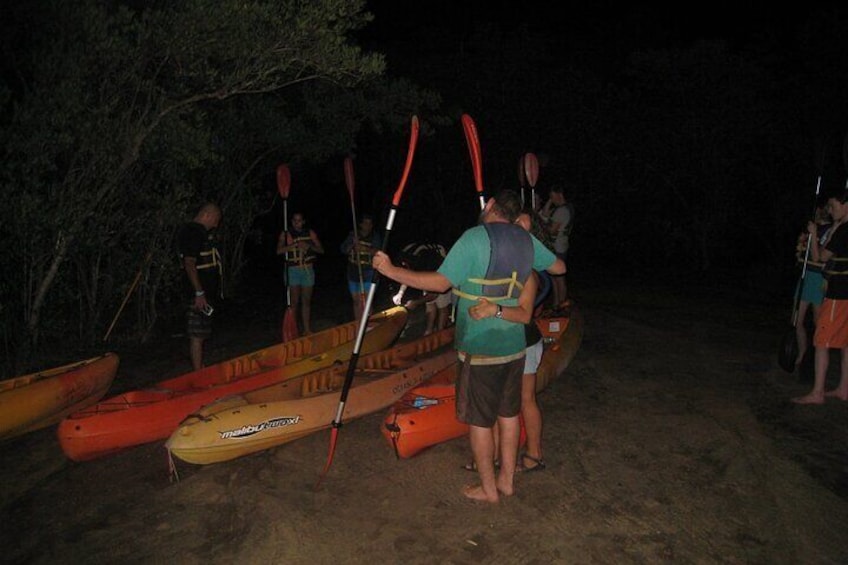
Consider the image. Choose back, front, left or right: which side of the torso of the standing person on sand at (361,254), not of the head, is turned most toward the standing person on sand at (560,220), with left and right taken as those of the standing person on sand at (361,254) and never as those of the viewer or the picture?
left

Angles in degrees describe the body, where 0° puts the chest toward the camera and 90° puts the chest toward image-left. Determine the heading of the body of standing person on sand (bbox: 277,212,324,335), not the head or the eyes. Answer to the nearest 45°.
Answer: approximately 0°

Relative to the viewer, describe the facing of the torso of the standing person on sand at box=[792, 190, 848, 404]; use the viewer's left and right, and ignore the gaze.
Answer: facing to the left of the viewer

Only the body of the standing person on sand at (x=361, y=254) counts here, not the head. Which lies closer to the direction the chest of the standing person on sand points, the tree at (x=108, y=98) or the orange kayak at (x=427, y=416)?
the orange kayak

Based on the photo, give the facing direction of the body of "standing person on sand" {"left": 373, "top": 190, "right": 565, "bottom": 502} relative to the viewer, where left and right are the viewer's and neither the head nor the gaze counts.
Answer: facing away from the viewer and to the left of the viewer
